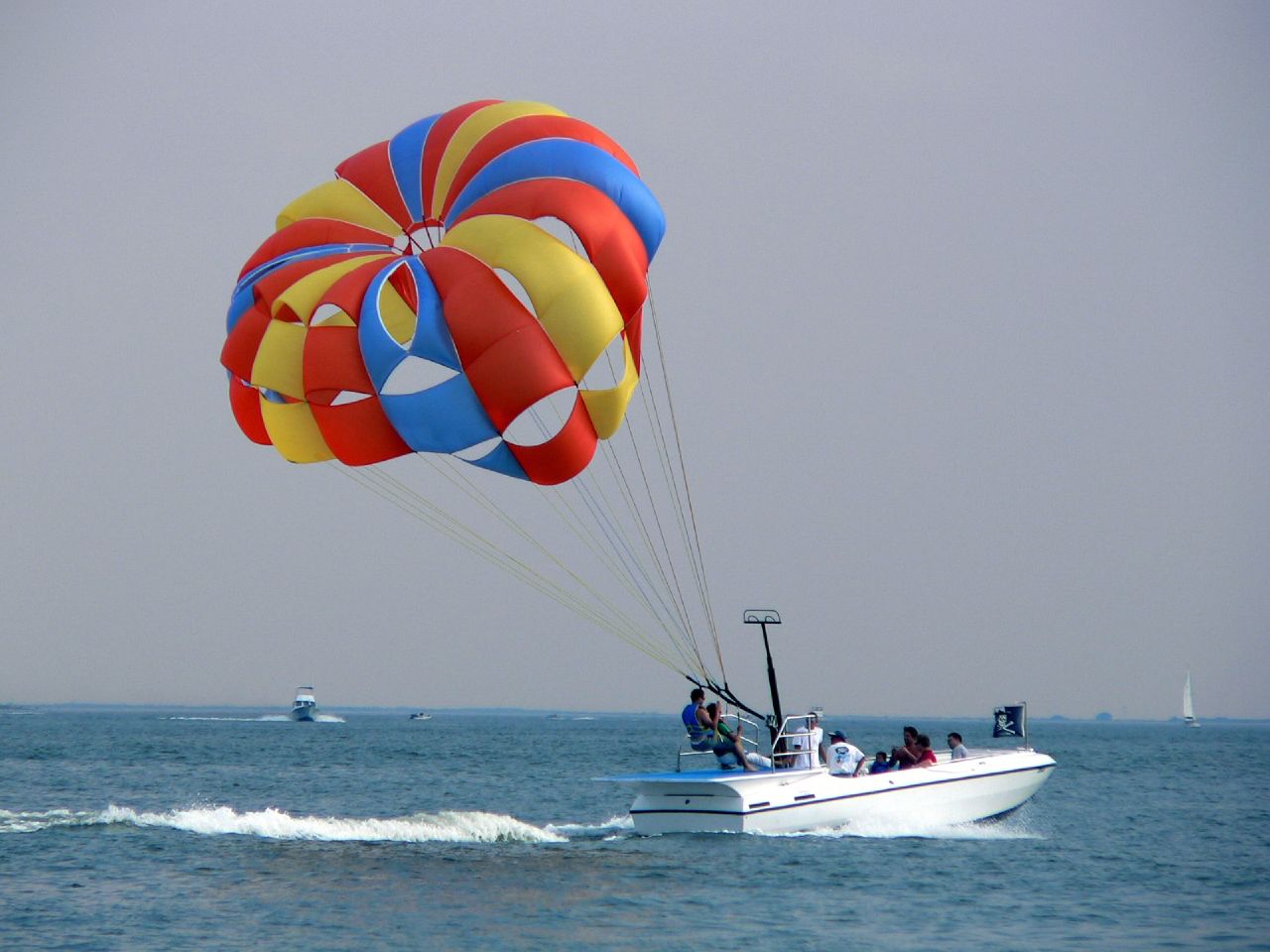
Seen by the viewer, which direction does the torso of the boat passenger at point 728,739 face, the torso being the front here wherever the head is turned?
to the viewer's right

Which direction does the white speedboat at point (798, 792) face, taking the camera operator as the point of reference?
facing away from the viewer and to the right of the viewer

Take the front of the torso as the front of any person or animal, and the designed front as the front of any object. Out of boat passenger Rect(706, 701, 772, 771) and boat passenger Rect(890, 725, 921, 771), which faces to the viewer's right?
boat passenger Rect(706, 701, 772, 771)

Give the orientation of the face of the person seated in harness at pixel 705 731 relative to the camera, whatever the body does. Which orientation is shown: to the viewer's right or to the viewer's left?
to the viewer's right

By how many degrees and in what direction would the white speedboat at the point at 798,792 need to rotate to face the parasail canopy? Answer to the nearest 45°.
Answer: approximately 180°
